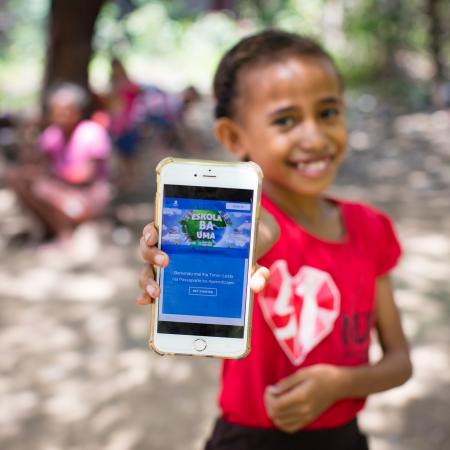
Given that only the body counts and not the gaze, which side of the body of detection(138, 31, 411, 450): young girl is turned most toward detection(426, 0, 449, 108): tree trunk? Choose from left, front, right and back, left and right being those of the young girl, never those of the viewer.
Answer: back

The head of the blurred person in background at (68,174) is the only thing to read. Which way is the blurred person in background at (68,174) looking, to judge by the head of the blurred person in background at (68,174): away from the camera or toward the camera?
toward the camera

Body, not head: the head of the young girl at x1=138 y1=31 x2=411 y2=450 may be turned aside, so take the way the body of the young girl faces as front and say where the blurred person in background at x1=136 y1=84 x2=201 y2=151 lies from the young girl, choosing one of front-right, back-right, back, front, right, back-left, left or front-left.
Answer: back

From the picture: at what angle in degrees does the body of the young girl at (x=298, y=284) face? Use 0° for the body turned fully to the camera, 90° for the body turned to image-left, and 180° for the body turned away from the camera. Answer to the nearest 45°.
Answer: approximately 0°

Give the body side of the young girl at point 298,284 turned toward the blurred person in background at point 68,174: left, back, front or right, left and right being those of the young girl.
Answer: back

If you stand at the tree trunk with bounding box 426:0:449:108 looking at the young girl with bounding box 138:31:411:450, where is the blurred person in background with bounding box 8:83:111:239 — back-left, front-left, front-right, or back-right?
front-right

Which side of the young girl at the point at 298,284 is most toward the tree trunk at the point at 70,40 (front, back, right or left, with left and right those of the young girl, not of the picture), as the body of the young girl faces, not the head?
back
